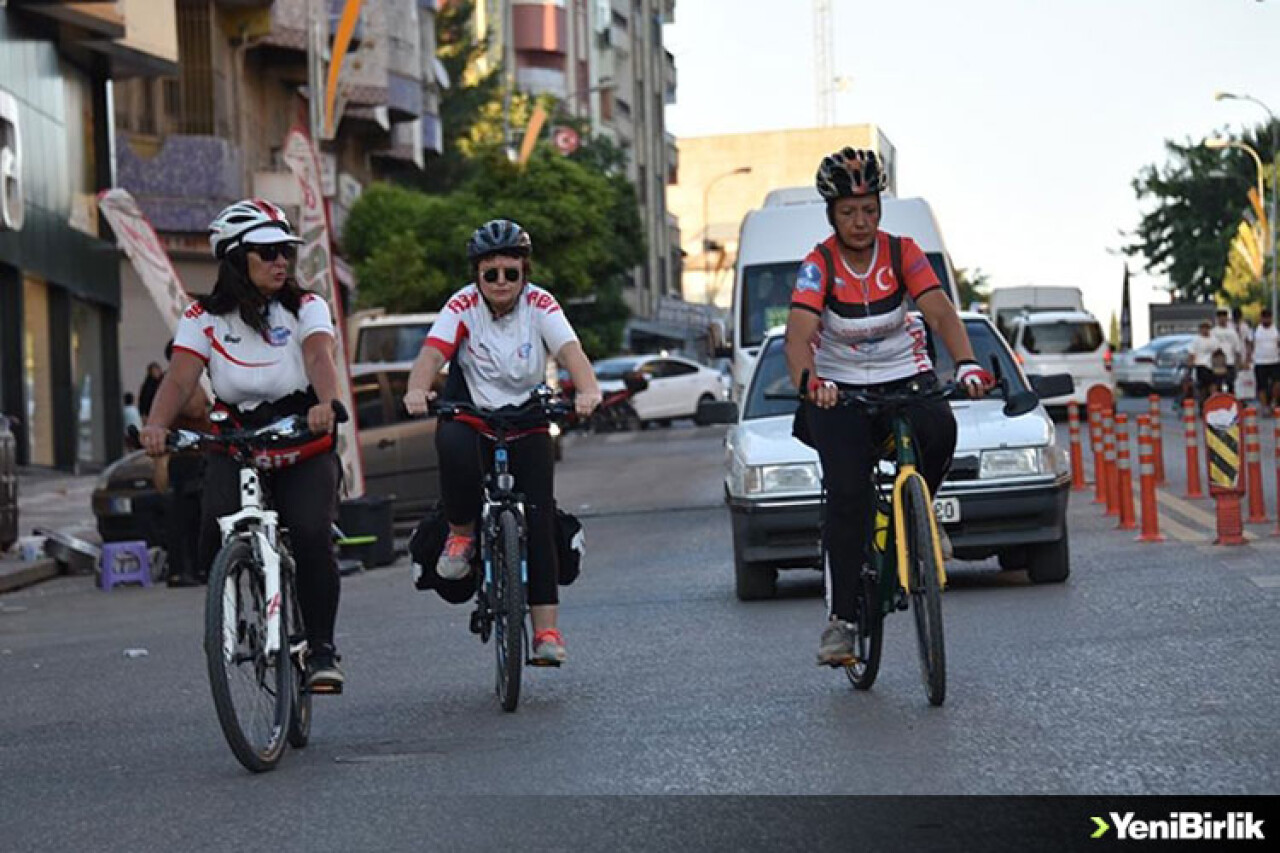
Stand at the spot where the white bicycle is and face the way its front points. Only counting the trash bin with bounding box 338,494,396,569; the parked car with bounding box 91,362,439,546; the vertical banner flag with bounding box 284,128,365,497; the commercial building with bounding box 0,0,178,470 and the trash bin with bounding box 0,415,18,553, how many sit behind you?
5

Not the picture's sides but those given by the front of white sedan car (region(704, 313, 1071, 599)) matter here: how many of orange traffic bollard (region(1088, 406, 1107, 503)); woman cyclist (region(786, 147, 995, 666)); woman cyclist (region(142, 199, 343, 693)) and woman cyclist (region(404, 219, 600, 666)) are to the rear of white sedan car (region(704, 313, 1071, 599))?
1

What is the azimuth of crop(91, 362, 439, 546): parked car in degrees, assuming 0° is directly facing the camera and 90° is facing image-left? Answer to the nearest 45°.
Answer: approximately 45°

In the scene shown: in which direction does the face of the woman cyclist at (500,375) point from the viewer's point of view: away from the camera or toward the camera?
toward the camera

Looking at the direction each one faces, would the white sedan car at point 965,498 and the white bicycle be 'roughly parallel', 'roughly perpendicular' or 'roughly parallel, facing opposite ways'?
roughly parallel

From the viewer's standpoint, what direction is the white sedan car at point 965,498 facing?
toward the camera

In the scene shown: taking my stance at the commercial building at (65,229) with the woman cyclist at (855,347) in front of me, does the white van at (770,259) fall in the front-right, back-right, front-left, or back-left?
front-left

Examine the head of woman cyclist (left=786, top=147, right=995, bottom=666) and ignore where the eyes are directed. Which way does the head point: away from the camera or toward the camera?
toward the camera

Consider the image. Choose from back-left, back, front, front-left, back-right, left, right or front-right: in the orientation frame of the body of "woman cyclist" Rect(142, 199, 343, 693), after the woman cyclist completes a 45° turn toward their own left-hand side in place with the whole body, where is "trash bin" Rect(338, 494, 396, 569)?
back-left

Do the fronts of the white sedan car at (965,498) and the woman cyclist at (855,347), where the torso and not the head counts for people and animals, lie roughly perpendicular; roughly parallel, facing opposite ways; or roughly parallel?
roughly parallel
